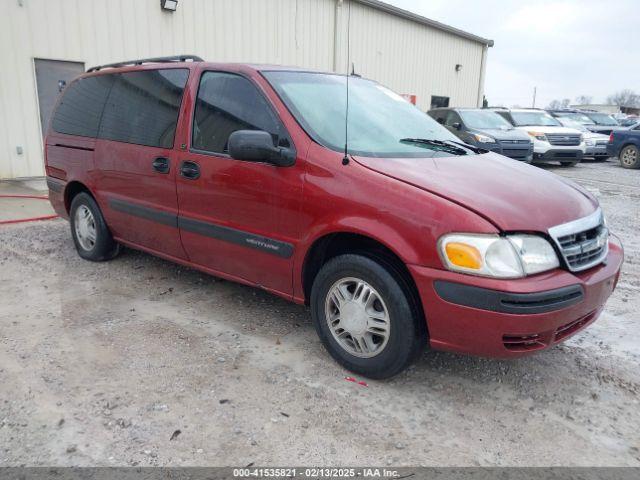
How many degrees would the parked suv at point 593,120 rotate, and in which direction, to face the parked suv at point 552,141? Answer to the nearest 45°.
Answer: approximately 45° to its right

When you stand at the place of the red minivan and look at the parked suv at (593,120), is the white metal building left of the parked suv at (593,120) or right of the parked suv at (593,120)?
left

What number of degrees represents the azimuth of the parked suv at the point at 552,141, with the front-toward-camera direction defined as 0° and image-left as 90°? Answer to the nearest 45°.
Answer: approximately 315°

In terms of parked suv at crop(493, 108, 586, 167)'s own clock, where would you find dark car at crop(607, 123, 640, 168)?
The dark car is roughly at 9 o'clock from the parked suv.

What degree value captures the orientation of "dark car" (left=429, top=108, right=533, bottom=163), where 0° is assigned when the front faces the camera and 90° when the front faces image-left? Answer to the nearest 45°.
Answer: approximately 315°

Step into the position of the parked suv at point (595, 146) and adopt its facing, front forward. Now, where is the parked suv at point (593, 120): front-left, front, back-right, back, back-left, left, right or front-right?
back-left

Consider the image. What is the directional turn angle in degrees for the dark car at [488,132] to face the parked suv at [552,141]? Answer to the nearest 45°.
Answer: approximately 90° to its left

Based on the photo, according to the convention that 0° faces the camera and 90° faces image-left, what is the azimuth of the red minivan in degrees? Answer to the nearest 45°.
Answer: approximately 315°

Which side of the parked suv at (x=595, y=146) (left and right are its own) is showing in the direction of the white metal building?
right

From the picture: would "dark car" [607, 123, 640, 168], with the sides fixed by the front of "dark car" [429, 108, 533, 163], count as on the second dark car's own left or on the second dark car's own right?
on the second dark car's own left

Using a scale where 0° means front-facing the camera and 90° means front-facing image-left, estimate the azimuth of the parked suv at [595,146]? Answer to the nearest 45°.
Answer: approximately 315°

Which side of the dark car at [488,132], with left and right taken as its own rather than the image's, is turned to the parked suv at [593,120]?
left

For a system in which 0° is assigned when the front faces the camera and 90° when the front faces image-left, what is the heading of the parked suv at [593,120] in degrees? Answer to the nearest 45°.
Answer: approximately 315°

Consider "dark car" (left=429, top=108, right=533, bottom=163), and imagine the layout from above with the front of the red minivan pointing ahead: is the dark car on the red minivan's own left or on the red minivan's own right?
on the red minivan's own left
